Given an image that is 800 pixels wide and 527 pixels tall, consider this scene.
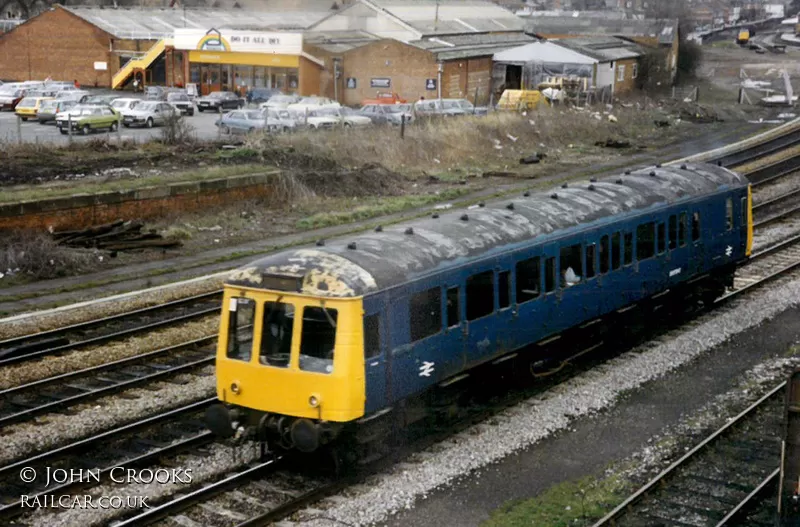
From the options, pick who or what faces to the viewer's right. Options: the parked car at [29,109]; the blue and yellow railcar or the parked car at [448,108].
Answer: the parked car at [448,108]

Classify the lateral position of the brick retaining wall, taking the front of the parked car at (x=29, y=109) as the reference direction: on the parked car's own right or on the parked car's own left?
on the parked car's own left

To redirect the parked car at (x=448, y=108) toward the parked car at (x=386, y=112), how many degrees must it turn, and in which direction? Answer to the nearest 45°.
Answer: approximately 135° to its right

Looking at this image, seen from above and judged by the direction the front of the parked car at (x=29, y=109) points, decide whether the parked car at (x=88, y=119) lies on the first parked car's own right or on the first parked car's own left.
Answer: on the first parked car's own left

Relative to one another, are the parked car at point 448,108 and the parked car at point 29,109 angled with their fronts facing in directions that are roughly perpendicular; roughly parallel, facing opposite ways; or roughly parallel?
roughly perpendicular

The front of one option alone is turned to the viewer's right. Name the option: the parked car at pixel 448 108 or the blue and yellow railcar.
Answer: the parked car

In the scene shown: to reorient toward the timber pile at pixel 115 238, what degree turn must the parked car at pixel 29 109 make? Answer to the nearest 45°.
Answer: approximately 45° to its left

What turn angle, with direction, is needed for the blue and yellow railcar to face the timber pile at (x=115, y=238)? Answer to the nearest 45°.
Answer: approximately 90° to its right

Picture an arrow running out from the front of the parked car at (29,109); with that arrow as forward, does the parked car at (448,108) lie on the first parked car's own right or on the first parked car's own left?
on the first parked car's own left

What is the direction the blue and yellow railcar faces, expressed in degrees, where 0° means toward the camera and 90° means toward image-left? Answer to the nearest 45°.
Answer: approximately 45°

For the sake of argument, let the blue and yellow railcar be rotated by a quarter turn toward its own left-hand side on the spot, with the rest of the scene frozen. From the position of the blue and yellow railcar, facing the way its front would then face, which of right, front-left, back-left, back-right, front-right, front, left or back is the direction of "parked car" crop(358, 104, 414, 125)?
back-left

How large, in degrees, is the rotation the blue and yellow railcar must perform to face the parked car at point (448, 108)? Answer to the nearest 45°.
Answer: approximately 135° to its right

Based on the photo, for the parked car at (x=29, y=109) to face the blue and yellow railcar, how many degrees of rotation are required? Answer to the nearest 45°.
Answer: approximately 45° to its left
